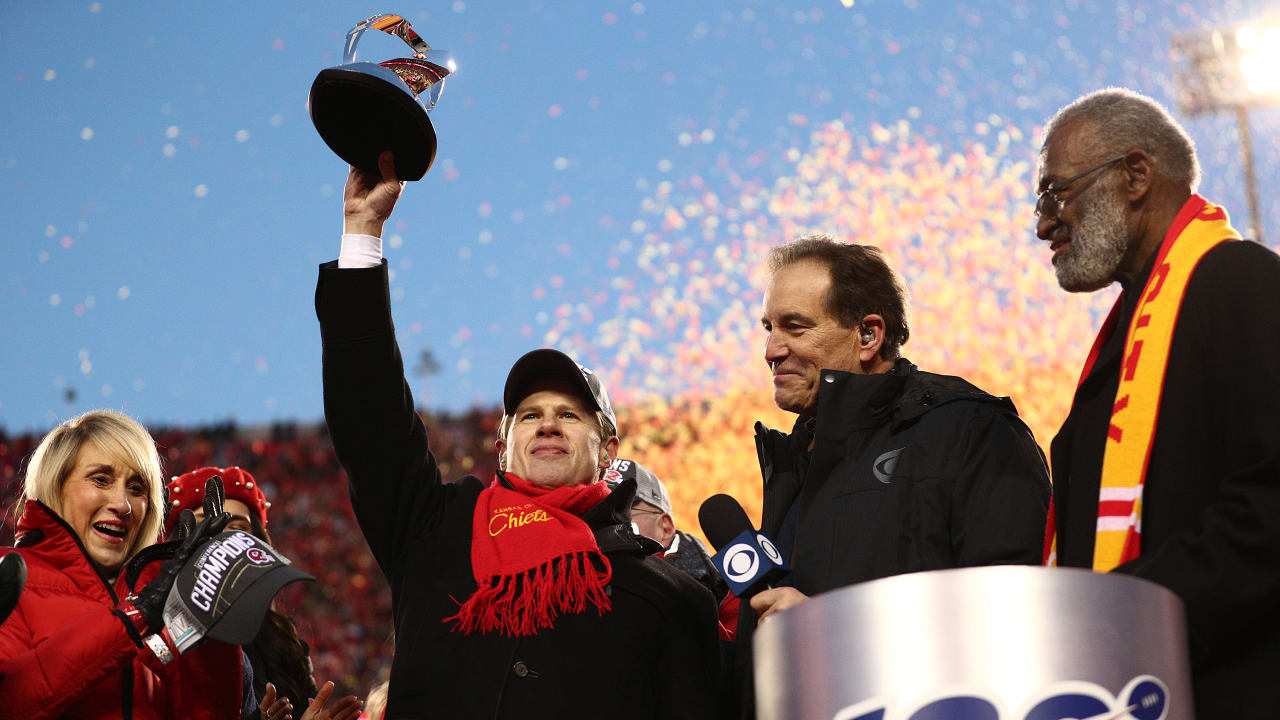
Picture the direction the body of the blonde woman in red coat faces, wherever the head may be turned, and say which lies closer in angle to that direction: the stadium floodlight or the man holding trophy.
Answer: the man holding trophy

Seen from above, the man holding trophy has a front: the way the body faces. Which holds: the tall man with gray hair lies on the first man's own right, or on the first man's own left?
on the first man's own left

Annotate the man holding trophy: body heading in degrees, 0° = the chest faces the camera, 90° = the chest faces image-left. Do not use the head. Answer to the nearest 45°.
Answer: approximately 0°

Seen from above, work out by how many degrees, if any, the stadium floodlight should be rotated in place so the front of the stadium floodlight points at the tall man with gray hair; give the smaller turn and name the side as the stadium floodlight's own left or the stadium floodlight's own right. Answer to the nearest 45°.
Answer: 0° — it already faces them

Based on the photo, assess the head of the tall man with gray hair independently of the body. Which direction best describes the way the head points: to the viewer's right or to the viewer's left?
to the viewer's left

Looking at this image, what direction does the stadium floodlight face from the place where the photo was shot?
facing the viewer

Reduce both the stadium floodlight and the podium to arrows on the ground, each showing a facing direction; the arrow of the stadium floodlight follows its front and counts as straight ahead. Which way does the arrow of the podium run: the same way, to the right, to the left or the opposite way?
the same way

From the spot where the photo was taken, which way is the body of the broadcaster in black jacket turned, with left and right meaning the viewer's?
facing the viewer and to the left of the viewer

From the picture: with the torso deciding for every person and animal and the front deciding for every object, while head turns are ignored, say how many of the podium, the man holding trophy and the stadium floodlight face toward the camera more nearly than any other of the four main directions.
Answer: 3

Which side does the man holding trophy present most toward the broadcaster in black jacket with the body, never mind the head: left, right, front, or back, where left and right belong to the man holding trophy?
left

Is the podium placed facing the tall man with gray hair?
no

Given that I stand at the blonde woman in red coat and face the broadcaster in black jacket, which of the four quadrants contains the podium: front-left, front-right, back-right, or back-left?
front-right

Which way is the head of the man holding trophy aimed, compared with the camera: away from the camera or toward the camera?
toward the camera

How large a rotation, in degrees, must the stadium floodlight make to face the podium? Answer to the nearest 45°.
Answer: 0° — it already faces it

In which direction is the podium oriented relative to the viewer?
toward the camera

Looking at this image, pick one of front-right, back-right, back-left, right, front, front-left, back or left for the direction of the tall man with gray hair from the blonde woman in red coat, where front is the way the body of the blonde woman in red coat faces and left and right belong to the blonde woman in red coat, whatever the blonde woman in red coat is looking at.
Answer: front

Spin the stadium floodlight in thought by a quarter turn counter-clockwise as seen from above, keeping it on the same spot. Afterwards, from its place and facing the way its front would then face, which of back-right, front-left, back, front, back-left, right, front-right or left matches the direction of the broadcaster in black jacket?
right

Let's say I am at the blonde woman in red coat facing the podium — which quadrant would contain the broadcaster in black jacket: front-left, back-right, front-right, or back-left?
front-left

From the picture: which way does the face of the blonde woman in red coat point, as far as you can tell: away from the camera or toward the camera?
toward the camera
